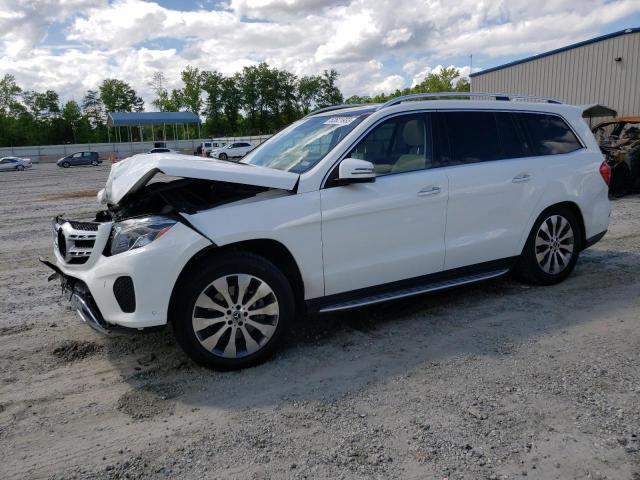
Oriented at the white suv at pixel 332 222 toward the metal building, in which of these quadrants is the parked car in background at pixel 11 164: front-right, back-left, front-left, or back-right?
front-left

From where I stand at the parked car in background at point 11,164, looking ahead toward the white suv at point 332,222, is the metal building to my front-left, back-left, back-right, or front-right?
front-left

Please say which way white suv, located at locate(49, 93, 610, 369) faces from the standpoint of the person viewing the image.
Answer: facing the viewer and to the left of the viewer

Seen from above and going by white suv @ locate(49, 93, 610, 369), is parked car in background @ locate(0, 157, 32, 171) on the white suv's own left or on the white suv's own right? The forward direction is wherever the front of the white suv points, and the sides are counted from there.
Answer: on the white suv's own right

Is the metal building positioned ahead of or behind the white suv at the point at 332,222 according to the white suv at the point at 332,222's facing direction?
behind
